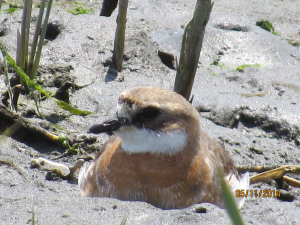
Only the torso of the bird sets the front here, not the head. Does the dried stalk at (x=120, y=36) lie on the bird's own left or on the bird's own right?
on the bird's own right

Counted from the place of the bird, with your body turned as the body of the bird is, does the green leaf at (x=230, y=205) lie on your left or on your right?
on your left

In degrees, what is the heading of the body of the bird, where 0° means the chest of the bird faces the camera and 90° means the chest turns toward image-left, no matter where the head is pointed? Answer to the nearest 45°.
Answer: approximately 45°

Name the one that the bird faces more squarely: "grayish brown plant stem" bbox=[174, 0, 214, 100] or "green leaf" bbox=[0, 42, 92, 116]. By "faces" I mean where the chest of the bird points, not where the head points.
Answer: the green leaf

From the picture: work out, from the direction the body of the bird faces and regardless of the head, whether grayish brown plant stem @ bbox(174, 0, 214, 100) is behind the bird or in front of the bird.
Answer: behind

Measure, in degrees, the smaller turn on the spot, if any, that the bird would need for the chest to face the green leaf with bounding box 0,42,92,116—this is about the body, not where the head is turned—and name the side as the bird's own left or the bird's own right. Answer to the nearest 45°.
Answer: approximately 90° to the bird's own right

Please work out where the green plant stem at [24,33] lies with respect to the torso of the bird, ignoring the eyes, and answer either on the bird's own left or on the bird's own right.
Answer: on the bird's own right

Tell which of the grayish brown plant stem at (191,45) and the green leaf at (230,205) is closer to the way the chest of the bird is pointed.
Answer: the green leaf

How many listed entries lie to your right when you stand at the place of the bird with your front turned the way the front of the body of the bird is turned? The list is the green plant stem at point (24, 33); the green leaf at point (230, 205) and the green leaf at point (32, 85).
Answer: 2
